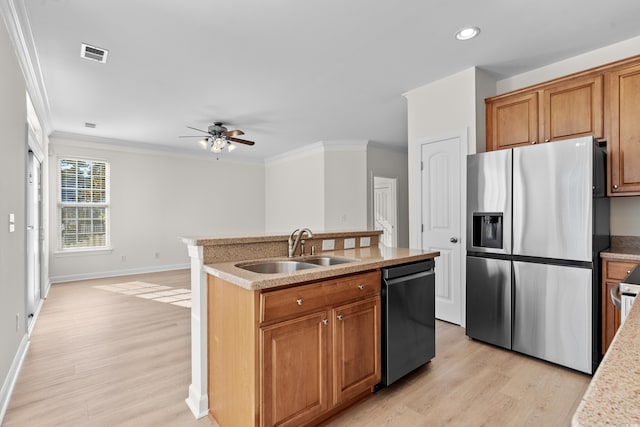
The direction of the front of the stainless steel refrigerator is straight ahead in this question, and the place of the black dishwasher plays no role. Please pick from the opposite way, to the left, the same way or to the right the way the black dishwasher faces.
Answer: to the left

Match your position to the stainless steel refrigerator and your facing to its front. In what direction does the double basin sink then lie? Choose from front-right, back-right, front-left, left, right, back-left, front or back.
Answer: front

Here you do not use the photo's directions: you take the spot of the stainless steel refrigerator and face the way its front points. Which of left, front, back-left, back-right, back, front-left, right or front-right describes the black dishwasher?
front

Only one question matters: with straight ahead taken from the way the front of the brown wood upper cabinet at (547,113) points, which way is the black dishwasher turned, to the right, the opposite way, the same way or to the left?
to the left

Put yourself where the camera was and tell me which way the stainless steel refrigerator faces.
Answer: facing the viewer and to the left of the viewer

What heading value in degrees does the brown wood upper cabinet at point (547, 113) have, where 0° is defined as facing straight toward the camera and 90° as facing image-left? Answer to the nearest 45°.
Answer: approximately 45°

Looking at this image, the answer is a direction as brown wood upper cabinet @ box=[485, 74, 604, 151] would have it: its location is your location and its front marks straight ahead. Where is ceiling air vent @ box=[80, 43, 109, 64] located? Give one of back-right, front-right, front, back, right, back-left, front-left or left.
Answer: front

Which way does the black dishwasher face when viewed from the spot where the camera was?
facing the viewer and to the right of the viewer

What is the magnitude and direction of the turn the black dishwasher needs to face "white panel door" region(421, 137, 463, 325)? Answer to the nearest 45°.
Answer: approximately 135° to its left

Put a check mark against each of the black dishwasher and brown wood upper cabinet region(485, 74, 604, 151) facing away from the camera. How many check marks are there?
0

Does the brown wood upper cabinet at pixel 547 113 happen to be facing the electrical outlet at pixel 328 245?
yes

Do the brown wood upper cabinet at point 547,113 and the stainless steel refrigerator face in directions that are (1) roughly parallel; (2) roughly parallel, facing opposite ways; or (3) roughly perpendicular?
roughly parallel

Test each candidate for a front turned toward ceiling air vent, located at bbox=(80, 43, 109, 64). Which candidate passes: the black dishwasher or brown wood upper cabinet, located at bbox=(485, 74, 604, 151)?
the brown wood upper cabinet

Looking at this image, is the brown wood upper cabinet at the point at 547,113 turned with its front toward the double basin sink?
yes

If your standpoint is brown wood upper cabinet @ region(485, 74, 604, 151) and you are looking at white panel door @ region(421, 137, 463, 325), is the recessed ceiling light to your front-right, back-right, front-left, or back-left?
front-left

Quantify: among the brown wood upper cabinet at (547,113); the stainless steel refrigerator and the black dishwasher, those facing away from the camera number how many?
0

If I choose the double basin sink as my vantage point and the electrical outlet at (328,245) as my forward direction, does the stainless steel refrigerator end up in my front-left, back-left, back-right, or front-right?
front-right

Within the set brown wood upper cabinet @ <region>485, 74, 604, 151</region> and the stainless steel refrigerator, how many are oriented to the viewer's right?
0
